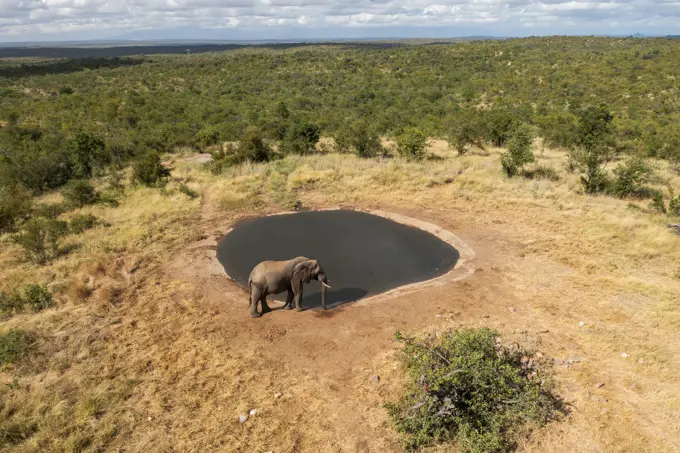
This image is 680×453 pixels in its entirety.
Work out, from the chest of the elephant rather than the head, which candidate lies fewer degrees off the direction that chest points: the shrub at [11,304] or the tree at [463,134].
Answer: the tree

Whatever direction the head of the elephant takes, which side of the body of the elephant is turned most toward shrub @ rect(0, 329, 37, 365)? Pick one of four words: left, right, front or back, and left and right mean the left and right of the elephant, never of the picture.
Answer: back

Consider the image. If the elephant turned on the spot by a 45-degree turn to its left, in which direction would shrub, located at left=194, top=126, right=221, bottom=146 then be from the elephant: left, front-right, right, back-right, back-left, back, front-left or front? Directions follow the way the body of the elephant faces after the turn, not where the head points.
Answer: front-left

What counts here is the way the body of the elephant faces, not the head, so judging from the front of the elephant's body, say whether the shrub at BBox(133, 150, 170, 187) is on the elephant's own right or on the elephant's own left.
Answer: on the elephant's own left

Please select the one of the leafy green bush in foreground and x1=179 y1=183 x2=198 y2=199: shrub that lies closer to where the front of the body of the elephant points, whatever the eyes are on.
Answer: the leafy green bush in foreground

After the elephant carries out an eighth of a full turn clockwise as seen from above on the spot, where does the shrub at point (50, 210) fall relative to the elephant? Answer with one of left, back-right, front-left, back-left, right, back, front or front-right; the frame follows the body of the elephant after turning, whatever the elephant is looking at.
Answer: back

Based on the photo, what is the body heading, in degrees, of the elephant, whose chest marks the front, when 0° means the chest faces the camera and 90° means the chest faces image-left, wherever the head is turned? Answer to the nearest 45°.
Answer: approximately 270°

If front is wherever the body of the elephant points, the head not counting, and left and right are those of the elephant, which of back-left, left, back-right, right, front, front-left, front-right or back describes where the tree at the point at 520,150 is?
front-left

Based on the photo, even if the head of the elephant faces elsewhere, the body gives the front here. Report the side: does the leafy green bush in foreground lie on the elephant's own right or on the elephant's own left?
on the elephant's own right

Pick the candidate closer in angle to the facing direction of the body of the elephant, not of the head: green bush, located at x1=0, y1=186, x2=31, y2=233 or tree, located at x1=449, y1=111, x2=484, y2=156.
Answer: the tree

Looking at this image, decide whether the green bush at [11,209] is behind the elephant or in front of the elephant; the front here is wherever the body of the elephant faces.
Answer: behind

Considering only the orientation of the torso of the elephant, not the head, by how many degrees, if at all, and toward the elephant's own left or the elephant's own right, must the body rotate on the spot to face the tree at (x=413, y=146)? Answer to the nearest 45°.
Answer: approximately 45° to the elephant's own left

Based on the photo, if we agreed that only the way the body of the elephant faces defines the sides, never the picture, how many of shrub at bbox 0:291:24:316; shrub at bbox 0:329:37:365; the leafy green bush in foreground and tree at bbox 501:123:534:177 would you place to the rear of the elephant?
2

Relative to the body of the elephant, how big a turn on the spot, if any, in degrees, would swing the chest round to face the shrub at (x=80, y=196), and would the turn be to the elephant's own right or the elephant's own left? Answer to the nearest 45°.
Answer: approximately 135° to the elephant's own left

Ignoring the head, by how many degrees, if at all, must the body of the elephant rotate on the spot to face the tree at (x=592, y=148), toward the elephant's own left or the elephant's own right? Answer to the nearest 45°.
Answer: approximately 45° to the elephant's own left

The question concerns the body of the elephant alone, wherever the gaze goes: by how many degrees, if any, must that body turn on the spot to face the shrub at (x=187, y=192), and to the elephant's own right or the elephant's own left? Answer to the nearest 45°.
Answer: approximately 90° to the elephant's own left
